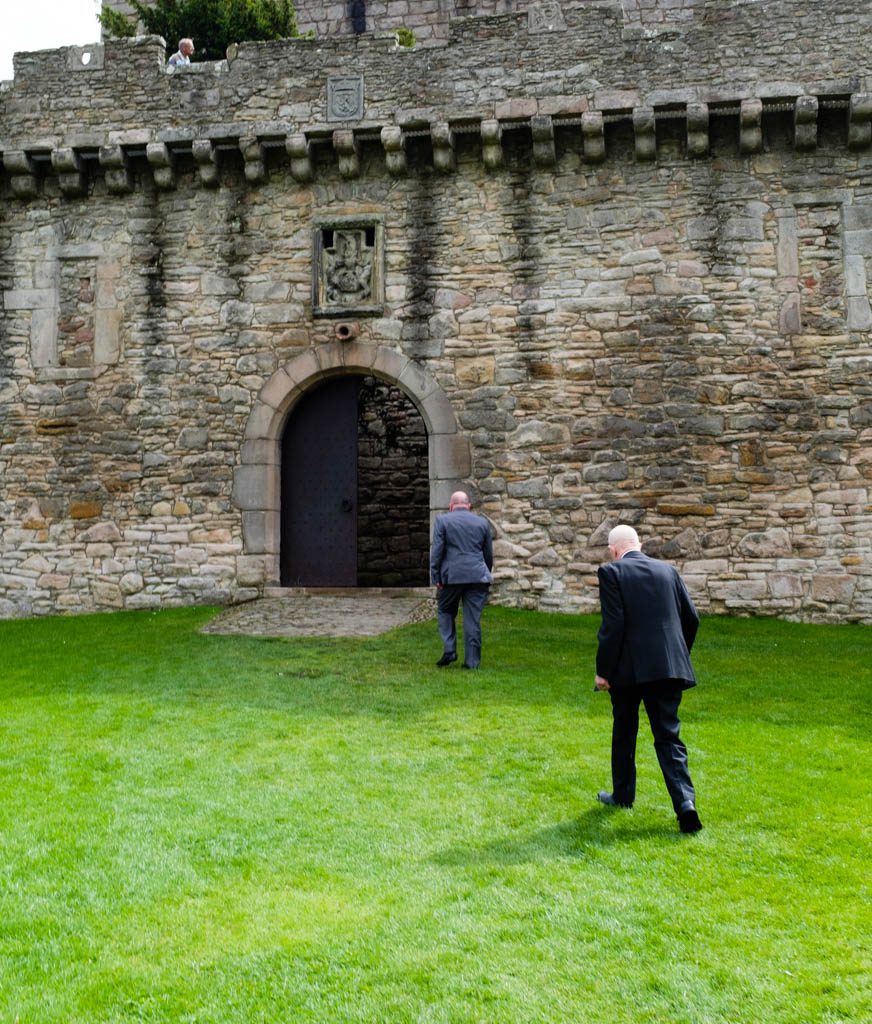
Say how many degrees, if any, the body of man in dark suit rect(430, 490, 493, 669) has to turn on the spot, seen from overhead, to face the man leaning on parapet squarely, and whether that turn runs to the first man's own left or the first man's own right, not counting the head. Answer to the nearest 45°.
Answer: approximately 45° to the first man's own left

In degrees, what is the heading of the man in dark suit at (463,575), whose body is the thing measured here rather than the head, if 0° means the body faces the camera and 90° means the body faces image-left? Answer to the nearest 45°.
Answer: approximately 180°

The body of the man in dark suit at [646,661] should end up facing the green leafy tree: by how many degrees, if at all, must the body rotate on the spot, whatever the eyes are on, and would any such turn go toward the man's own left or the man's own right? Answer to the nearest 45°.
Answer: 0° — they already face it

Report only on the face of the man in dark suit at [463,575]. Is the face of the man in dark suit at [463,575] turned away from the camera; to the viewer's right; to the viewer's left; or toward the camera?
away from the camera

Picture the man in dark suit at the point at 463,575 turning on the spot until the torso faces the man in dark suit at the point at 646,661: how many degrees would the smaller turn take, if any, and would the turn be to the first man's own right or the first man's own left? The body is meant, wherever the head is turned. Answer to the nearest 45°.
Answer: approximately 180°

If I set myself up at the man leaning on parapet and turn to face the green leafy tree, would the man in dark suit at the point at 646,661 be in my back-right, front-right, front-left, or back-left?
back-right

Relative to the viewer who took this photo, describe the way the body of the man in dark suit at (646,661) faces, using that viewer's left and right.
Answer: facing away from the viewer and to the left of the viewer
